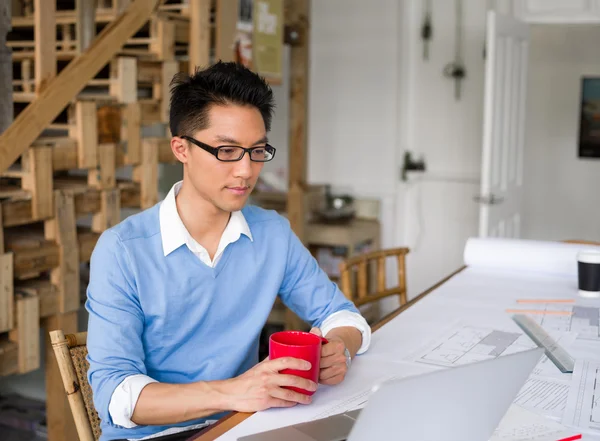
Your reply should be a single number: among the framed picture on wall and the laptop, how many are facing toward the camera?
1

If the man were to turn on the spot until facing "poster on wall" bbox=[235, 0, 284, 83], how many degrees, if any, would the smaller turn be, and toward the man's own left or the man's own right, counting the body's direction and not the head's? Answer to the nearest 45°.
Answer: approximately 135° to the man's own left

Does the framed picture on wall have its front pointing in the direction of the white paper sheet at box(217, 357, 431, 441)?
yes

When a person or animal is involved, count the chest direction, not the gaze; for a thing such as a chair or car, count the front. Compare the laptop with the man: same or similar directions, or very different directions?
very different directions

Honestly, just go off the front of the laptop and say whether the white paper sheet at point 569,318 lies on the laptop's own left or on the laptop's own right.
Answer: on the laptop's own right

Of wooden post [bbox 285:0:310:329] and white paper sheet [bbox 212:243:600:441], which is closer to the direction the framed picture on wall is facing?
the white paper sheet

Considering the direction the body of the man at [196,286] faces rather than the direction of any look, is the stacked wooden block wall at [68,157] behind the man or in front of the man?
behind

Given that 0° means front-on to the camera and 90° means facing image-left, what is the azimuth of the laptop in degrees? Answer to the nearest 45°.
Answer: approximately 135°
